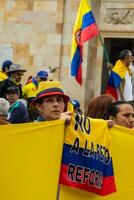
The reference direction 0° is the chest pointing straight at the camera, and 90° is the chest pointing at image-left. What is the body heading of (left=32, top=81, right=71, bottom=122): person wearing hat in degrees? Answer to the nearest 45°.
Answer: approximately 315°

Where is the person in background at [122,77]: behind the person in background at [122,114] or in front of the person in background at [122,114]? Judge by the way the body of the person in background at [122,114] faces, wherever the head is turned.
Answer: behind

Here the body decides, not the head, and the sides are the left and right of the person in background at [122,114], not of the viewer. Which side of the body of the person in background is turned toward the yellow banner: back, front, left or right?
right

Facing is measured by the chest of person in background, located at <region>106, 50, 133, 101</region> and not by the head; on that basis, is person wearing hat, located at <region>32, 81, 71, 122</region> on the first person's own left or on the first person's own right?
on the first person's own right

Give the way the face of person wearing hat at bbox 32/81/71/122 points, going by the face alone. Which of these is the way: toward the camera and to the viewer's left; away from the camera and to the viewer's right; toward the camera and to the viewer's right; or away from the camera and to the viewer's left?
toward the camera and to the viewer's right
